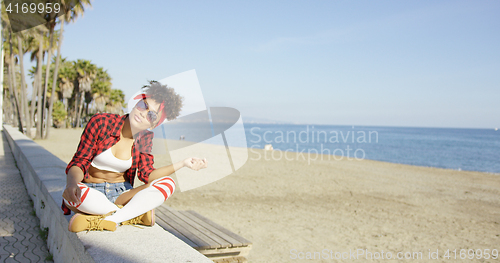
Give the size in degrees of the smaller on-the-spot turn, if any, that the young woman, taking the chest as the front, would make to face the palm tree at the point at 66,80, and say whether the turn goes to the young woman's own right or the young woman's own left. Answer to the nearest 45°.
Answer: approximately 180°

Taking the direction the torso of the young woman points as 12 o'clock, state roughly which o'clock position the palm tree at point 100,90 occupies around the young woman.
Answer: The palm tree is roughly at 6 o'clock from the young woman.

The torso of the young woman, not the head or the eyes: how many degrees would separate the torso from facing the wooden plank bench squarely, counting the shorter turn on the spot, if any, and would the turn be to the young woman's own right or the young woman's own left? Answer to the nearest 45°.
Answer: approximately 135° to the young woman's own left

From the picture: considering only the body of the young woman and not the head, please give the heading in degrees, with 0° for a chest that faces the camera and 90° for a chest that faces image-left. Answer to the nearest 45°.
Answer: approximately 0°
